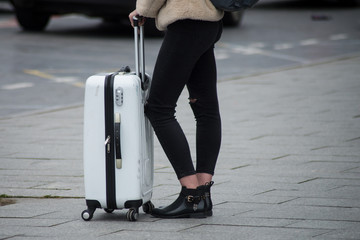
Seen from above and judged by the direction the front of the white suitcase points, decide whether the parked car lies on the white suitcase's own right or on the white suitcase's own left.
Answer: on the white suitcase's own right
